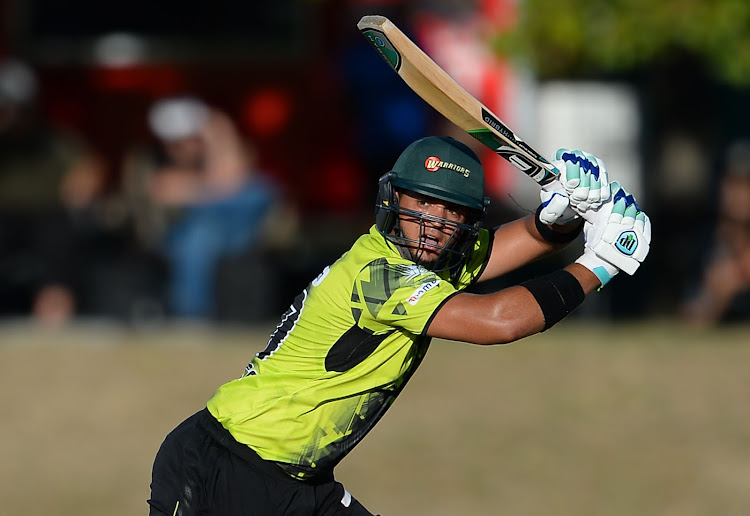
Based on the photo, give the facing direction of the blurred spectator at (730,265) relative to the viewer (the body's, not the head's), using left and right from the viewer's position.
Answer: facing the viewer

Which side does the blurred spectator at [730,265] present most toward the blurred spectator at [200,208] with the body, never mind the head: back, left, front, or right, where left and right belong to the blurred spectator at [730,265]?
right

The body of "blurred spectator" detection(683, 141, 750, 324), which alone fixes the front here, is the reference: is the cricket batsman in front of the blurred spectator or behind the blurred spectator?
in front

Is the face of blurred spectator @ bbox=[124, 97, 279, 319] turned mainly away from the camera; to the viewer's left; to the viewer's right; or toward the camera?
toward the camera

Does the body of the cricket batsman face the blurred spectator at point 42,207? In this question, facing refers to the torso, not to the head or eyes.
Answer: no

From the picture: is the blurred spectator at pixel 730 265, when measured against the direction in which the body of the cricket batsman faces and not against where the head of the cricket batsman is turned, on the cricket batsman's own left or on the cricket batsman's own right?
on the cricket batsman's own left

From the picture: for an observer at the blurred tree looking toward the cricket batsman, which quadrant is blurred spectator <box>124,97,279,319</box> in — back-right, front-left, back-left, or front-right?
front-right
